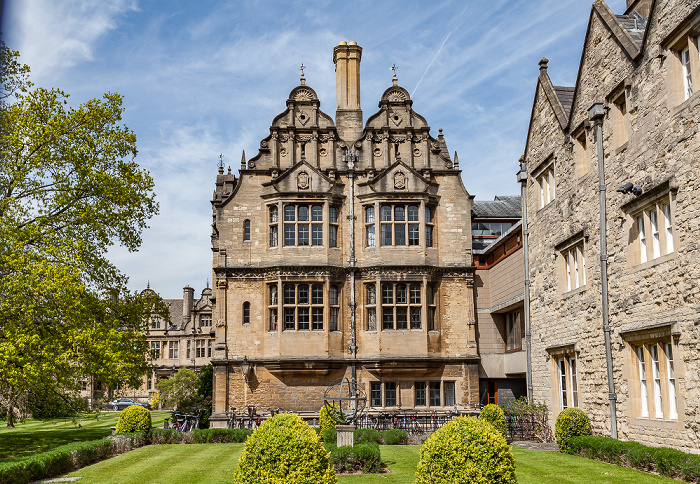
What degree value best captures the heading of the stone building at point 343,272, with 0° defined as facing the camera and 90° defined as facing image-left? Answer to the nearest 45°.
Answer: approximately 0°

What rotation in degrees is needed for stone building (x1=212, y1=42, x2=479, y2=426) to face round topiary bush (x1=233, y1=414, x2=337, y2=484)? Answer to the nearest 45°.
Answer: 0° — it already faces it

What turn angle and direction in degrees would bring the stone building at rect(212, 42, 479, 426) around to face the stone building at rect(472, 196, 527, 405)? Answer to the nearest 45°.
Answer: approximately 90° to its left

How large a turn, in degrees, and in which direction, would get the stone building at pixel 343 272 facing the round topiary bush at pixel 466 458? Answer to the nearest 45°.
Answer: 0° — it already faces it

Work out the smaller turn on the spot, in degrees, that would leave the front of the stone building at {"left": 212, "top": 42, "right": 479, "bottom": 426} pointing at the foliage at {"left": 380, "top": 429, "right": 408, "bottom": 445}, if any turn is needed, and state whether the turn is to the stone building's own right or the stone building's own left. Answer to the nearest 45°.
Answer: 0° — it already faces it

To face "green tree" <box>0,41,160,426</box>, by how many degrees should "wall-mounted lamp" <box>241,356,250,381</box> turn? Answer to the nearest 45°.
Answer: approximately 45° to its right

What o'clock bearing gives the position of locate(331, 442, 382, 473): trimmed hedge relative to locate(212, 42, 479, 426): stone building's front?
The trimmed hedge is roughly at 12 o'clock from the stone building.

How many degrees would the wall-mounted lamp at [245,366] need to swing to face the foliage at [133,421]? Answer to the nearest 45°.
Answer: approximately 45° to its right
